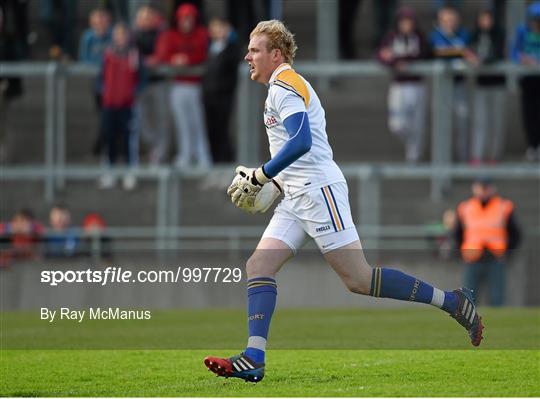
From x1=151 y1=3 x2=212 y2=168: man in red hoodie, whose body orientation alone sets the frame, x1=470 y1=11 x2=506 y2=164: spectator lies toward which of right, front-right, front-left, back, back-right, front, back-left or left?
left

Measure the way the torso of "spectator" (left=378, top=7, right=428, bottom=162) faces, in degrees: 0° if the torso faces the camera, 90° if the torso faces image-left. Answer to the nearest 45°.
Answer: approximately 0°

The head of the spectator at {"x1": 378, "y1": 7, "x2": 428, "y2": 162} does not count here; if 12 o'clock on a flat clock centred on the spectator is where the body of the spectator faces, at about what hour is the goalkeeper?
The goalkeeper is roughly at 12 o'clock from the spectator.

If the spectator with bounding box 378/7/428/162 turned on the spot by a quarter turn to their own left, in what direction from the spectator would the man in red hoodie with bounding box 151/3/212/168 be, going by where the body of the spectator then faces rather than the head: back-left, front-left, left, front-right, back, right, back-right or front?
back

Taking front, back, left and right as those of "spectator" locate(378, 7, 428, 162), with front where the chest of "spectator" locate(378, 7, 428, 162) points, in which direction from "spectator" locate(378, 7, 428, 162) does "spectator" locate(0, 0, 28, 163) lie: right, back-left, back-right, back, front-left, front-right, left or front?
right

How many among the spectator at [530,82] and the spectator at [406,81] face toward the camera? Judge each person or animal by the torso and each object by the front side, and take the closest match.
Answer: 2
